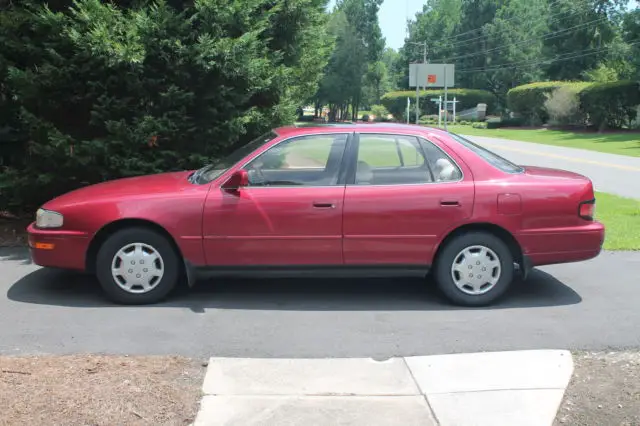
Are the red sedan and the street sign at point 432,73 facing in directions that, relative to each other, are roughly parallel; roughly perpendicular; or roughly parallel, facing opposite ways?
roughly perpendicular

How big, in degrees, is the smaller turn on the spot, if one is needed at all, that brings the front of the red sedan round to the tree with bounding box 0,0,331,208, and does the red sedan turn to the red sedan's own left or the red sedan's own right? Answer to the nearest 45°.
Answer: approximately 45° to the red sedan's own right

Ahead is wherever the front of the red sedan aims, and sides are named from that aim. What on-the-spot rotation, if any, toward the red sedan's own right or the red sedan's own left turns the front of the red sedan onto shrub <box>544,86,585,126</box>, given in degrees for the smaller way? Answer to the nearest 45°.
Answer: approximately 135° to the red sedan's own right

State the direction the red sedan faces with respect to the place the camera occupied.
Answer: facing to the left of the viewer

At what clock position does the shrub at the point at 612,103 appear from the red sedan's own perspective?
The shrub is roughly at 4 o'clock from the red sedan.

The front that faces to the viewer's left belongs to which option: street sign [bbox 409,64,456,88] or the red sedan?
the red sedan

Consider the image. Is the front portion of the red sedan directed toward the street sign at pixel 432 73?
no
